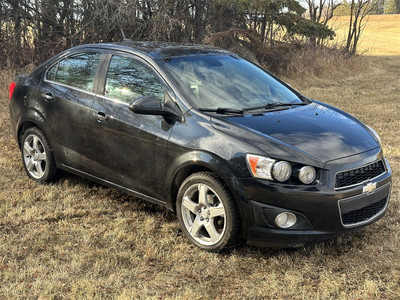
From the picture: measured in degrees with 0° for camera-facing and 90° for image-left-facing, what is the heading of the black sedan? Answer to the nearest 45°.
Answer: approximately 315°

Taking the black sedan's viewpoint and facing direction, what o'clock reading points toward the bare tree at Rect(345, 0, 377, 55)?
The bare tree is roughly at 8 o'clock from the black sedan.
